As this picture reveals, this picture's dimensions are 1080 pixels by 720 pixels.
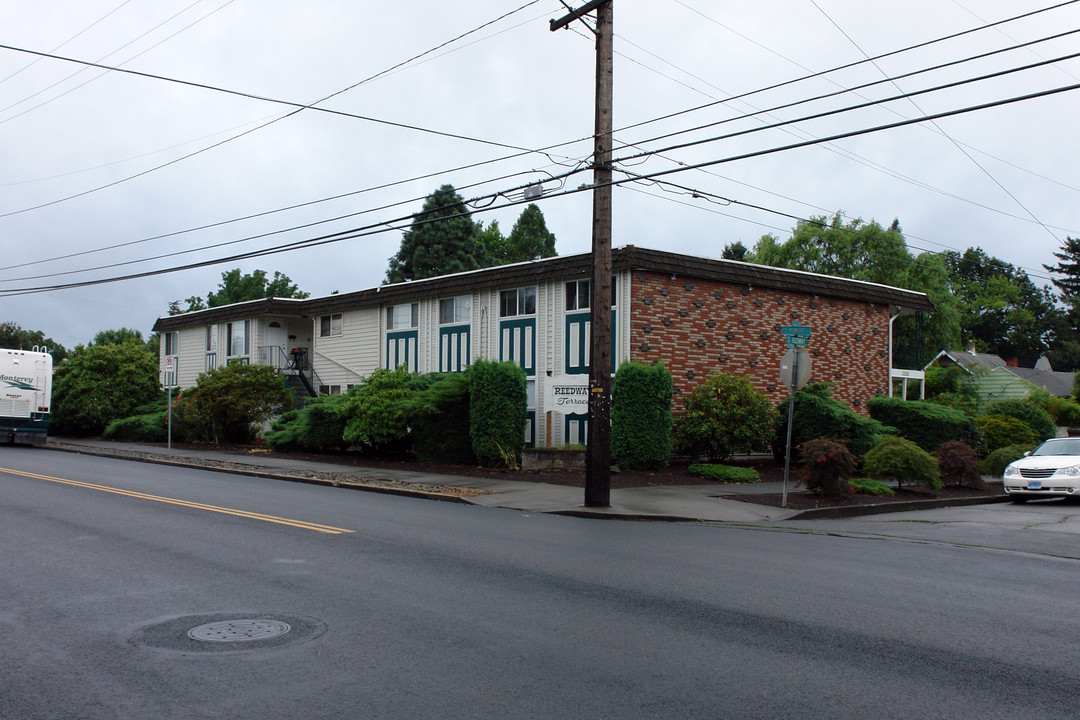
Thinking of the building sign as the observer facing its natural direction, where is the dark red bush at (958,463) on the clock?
The dark red bush is roughly at 9 o'clock from the building sign.

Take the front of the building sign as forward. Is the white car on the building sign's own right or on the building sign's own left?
on the building sign's own left

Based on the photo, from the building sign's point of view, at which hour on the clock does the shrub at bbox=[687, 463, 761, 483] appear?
The shrub is roughly at 9 o'clock from the building sign.

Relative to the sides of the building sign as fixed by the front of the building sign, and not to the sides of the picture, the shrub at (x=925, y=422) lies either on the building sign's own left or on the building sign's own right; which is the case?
on the building sign's own left

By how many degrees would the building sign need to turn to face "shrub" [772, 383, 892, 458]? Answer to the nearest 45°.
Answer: approximately 135° to its left

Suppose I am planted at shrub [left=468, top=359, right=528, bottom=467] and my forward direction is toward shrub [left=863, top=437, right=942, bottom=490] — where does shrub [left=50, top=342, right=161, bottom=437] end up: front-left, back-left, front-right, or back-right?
back-left

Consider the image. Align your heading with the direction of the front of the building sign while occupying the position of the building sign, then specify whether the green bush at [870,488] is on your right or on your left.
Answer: on your left

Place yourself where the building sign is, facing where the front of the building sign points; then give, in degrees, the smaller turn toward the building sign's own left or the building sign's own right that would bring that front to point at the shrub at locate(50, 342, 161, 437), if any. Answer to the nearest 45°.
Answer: approximately 135° to the building sign's own right
